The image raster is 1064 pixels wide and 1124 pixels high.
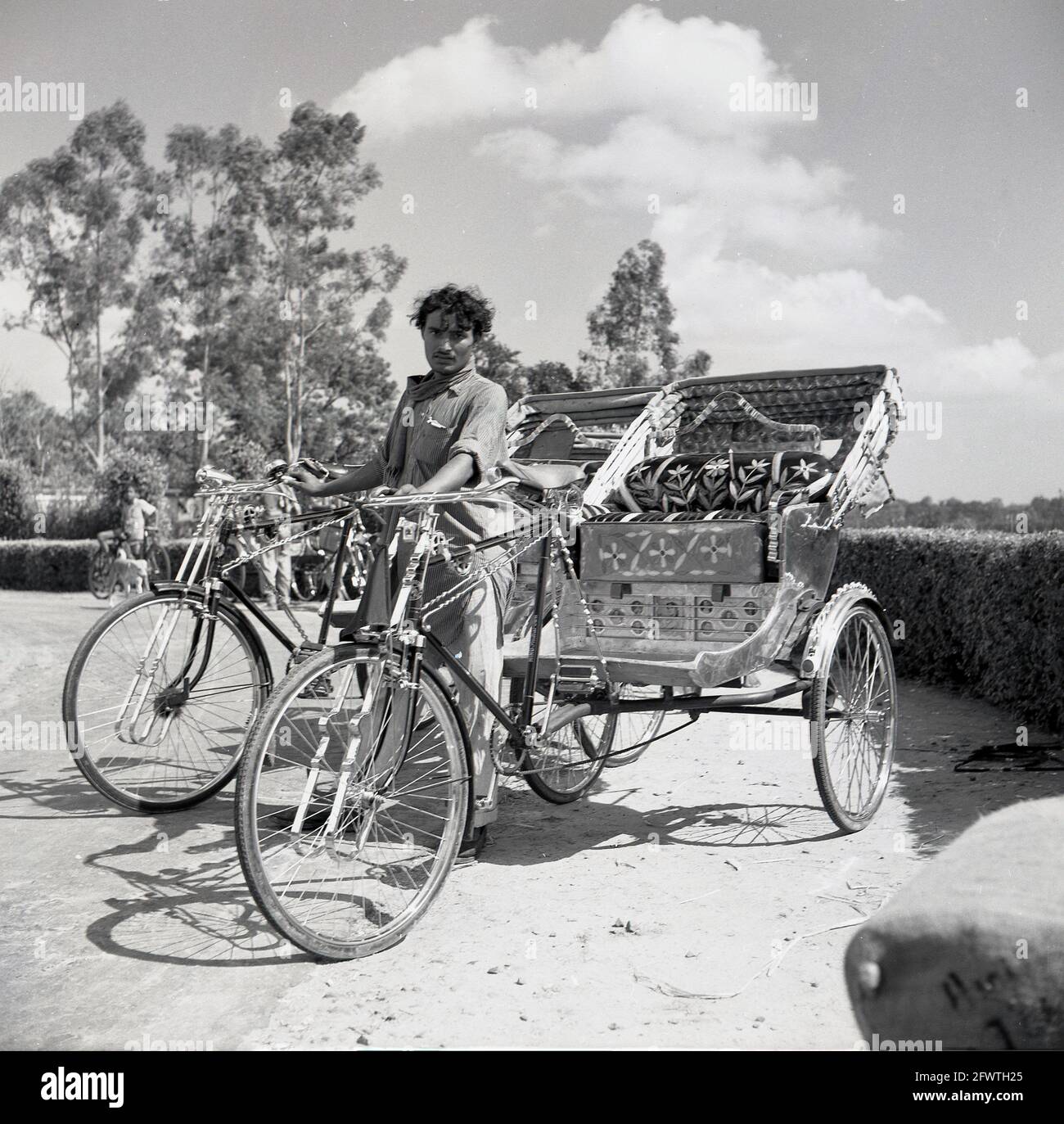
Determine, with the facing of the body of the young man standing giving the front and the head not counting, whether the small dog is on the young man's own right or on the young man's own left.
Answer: on the young man's own right

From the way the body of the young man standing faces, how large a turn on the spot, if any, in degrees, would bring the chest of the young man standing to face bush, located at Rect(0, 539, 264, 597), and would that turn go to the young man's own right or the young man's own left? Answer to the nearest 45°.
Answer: approximately 135° to the young man's own right

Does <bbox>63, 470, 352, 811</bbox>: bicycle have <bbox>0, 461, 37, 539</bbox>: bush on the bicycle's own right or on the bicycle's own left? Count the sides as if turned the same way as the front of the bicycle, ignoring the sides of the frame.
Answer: on the bicycle's own right

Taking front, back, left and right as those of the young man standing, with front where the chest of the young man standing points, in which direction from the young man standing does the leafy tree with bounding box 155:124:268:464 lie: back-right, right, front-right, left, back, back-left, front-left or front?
back-right

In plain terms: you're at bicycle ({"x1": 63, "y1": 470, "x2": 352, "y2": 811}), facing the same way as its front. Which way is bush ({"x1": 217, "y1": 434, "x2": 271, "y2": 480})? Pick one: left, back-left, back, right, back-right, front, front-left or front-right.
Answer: back-right

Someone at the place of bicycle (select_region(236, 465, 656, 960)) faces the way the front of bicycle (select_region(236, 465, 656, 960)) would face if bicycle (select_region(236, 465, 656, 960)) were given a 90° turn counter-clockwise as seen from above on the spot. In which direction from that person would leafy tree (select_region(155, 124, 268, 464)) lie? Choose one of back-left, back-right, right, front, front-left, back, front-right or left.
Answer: back-left

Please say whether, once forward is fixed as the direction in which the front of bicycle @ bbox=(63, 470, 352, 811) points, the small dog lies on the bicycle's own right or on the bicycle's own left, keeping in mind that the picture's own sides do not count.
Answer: on the bicycle's own right

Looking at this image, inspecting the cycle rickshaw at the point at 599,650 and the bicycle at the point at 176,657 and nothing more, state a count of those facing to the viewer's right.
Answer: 0

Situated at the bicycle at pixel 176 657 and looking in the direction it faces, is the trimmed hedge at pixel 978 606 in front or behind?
behind

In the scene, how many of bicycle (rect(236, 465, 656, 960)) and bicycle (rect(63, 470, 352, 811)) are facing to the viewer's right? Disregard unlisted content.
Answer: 0

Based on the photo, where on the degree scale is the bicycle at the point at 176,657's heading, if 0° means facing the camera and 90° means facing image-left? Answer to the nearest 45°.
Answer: approximately 45°

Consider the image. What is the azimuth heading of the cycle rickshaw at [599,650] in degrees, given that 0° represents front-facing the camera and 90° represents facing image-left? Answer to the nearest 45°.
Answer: approximately 45°
